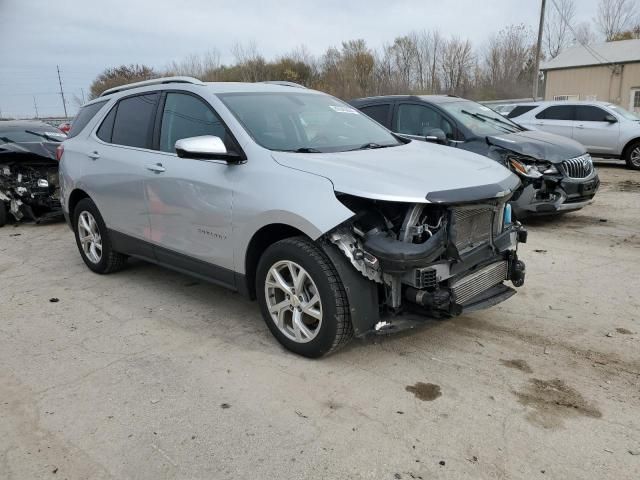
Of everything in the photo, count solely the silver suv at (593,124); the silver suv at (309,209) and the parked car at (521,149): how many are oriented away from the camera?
0

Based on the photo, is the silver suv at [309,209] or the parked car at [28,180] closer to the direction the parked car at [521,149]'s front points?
the silver suv

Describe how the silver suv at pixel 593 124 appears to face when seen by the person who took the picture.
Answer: facing the viewer and to the right of the viewer

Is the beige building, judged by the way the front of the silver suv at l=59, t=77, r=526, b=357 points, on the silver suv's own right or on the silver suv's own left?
on the silver suv's own left

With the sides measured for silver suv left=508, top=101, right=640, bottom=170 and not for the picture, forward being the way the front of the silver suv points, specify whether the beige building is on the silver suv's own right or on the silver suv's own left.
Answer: on the silver suv's own left

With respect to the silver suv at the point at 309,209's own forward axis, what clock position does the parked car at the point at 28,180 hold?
The parked car is roughly at 6 o'clock from the silver suv.

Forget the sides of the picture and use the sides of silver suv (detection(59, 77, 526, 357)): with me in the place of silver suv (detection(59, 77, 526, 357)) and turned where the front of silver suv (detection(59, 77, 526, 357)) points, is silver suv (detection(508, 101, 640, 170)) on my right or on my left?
on my left

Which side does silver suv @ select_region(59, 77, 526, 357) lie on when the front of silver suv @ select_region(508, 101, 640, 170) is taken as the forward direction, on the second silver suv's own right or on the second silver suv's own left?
on the second silver suv's own right
